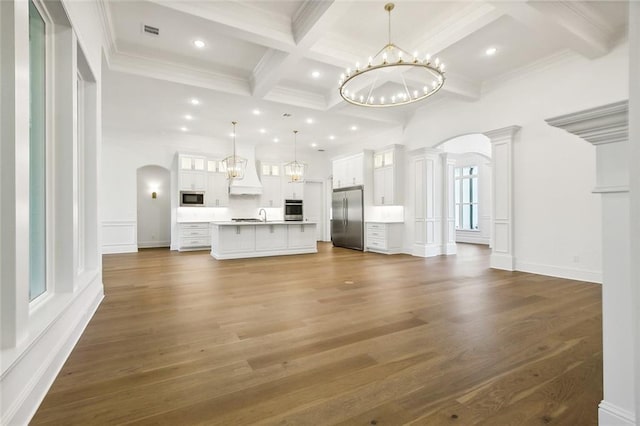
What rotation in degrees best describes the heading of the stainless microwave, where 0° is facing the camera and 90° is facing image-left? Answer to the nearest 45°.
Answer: approximately 0°

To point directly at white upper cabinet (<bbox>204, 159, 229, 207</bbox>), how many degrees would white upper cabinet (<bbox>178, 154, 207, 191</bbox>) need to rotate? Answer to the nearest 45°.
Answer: approximately 90° to its left

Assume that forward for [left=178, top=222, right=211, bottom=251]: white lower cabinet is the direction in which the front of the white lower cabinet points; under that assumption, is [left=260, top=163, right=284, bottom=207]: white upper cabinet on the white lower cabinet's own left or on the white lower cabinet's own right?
on the white lower cabinet's own left

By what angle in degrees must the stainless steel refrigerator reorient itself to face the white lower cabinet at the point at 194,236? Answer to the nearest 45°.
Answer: approximately 45° to its right

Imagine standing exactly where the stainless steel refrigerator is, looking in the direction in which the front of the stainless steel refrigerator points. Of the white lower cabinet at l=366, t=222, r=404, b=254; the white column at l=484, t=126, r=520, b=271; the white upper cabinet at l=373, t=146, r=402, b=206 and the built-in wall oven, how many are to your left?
3

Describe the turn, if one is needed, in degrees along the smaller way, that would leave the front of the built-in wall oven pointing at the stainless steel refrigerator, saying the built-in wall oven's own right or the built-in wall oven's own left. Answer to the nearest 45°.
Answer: approximately 45° to the built-in wall oven's own left

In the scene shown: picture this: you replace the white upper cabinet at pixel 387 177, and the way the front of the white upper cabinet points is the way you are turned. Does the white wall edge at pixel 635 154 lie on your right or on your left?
on your left

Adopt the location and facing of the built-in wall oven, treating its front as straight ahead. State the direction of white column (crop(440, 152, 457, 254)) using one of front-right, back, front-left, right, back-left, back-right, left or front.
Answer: front-left

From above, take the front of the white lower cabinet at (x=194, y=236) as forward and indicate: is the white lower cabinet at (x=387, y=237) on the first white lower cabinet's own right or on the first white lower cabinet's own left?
on the first white lower cabinet's own left

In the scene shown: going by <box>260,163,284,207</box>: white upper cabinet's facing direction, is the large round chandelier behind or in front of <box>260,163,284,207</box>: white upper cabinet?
in front

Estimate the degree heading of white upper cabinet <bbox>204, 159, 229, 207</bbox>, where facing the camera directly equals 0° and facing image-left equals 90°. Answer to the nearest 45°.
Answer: approximately 0°
